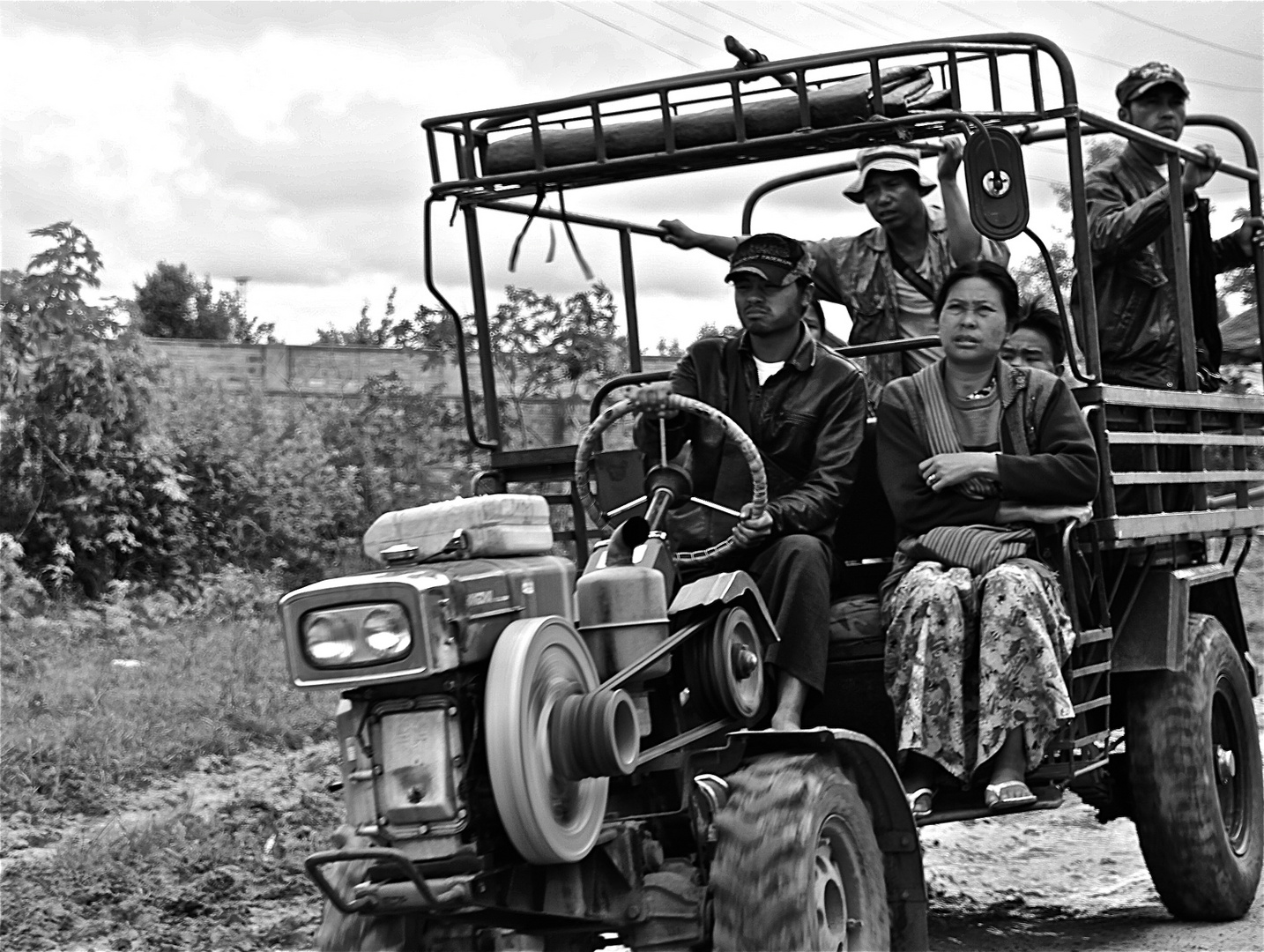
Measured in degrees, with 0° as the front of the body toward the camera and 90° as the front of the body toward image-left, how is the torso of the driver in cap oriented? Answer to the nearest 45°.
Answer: approximately 45°

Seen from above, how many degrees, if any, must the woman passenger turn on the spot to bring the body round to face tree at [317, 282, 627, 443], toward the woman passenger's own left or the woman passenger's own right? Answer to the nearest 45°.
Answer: approximately 135° to the woman passenger's own right

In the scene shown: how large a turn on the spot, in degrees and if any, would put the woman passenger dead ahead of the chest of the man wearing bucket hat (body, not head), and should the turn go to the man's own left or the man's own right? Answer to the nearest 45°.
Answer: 0° — they already face them

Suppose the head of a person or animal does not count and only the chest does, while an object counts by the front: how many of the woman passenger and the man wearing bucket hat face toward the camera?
2

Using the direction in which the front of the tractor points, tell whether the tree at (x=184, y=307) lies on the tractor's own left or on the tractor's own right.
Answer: on the tractor's own right

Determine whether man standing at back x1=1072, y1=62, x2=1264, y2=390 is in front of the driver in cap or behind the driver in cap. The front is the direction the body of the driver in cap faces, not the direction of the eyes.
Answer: behind

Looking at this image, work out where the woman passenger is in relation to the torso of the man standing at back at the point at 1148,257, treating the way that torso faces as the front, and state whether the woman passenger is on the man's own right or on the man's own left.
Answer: on the man's own right

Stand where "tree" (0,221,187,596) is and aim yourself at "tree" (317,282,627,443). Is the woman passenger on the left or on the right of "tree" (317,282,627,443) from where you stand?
right

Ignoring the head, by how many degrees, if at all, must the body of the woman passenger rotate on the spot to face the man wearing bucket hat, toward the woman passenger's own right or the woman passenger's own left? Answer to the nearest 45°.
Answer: approximately 180°

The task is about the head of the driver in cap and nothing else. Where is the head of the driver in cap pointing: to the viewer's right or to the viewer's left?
to the viewer's left

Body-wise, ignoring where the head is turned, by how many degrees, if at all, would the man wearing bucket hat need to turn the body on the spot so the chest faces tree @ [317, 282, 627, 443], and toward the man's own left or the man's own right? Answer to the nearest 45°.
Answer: approximately 135° to the man's own right

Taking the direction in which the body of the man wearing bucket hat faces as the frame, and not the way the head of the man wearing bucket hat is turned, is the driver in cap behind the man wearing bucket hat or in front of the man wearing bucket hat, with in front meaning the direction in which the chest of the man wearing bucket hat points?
in front
